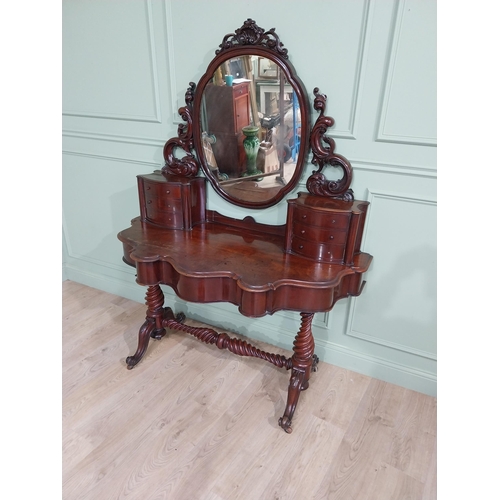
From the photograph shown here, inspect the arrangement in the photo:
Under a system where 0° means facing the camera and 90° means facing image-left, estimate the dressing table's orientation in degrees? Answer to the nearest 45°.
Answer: approximately 45°
